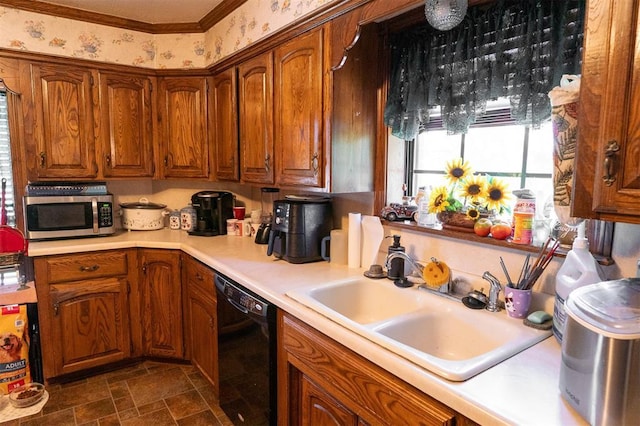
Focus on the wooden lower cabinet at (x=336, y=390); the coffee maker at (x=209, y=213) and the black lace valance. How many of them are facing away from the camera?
0

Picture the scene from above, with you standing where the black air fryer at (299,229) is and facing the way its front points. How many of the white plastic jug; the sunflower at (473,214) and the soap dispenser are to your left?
3

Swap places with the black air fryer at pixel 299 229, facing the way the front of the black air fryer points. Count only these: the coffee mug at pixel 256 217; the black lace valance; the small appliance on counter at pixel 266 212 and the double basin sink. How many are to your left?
2

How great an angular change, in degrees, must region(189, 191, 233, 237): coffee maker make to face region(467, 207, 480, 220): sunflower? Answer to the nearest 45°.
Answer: approximately 90° to its left

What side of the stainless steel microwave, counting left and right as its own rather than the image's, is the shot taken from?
front

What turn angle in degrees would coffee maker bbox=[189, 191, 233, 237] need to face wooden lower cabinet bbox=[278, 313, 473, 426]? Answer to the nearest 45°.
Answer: approximately 45° to its left

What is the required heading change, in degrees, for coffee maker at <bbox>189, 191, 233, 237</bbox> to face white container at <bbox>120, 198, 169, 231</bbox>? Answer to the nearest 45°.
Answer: approximately 90° to its right

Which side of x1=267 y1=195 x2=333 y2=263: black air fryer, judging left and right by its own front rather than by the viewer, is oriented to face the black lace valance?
left

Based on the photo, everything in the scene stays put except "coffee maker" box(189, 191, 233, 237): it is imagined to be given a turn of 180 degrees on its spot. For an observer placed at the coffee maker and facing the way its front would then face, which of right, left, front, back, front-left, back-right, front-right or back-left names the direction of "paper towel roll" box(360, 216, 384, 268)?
right

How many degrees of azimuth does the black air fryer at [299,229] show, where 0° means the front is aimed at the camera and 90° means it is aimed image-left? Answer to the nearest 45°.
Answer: approximately 45°

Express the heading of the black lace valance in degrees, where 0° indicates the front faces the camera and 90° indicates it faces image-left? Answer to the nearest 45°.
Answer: approximately 45°

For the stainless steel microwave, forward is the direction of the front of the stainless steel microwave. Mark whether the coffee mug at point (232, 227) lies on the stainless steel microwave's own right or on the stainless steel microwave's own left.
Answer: on the stainless steel microwave's own left

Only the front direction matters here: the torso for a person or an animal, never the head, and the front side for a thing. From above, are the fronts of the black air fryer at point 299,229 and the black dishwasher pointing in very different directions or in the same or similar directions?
same or similar directions

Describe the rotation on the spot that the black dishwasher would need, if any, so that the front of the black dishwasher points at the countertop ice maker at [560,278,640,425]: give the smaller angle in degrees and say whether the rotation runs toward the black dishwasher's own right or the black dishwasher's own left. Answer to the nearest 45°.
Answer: approximately 90° to the black dishwasher's own left

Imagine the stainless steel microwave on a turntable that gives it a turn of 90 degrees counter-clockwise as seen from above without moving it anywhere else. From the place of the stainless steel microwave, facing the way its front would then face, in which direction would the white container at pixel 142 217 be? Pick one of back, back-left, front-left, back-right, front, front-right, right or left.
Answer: front
